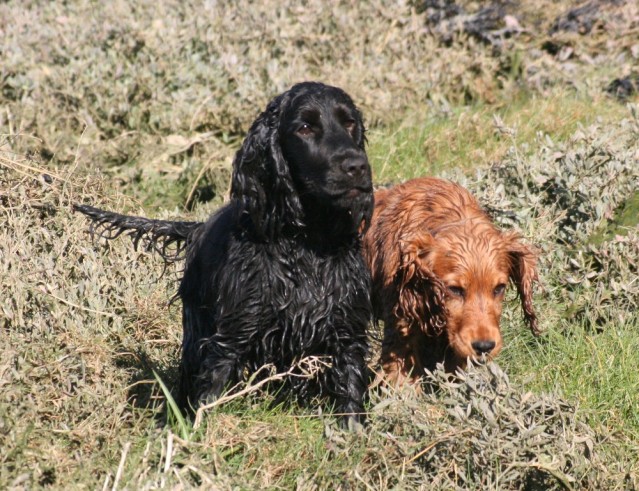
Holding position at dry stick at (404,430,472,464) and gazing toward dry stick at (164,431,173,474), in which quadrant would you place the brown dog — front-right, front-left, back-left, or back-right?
back-right

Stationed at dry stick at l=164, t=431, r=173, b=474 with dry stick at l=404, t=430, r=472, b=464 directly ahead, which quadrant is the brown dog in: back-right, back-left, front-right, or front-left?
front-left

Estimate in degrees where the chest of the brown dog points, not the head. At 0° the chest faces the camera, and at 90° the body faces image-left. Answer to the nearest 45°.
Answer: approximately 315°

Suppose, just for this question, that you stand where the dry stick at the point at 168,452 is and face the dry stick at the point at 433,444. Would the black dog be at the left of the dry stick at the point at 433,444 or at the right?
left

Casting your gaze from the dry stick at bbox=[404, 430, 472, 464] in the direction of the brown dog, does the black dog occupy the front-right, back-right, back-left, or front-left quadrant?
front-left

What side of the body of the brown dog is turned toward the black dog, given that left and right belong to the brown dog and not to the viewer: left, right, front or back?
right

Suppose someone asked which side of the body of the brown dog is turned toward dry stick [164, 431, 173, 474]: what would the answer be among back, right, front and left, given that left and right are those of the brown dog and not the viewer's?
right

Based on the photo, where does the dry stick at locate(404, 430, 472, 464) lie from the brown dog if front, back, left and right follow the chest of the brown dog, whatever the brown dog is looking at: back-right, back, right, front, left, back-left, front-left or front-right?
front-right

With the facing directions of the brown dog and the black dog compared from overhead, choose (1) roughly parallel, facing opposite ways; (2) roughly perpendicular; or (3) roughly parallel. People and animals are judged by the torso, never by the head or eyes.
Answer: roughly parallel

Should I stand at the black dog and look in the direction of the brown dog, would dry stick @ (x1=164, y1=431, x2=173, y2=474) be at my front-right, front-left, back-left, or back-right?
back-right

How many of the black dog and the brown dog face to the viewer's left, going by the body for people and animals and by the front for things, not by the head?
0

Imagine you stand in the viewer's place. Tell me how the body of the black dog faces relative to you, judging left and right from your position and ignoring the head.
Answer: facing the viewer and to the right of the viewer
